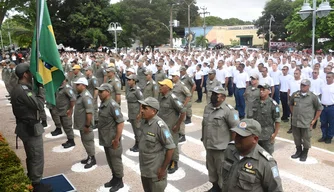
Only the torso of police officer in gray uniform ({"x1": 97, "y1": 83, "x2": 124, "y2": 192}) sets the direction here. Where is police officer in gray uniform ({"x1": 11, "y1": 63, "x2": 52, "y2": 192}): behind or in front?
in front

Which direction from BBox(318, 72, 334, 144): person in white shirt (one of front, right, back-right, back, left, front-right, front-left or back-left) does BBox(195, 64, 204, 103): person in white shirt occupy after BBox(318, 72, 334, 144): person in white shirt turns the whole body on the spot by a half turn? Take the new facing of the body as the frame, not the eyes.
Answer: left

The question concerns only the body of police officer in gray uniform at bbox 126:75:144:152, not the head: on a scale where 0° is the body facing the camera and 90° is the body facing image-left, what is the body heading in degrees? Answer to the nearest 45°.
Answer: approximately 45°

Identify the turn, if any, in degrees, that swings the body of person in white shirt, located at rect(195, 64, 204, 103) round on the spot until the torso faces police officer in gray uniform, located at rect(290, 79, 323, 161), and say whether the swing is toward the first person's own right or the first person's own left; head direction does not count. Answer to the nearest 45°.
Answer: approximately 45° to the first person's own left

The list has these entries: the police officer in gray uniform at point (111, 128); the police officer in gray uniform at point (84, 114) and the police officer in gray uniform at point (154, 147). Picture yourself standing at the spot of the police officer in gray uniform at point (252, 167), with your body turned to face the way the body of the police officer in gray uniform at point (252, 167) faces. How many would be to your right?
3

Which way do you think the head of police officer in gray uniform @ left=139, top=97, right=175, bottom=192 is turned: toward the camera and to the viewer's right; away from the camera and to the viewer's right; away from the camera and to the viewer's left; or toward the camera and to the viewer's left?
toward the camera and to the viewer's left

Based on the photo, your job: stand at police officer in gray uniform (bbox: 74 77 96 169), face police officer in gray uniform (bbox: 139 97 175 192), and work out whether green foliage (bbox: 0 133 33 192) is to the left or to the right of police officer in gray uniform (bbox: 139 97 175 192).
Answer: right

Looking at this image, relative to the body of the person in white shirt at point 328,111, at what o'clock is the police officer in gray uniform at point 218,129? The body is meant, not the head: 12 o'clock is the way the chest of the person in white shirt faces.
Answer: The police officer in gray uniform is roughly at 11 o'clock from the person in white shirt.

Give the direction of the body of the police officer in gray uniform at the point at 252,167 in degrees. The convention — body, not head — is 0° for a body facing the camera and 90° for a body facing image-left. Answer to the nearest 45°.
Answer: approximately 45°

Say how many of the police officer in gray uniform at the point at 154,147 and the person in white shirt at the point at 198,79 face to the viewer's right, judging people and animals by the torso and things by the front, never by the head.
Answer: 0

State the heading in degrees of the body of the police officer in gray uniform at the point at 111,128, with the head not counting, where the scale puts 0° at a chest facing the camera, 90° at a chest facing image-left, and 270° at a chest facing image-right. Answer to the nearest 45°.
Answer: approximately 45°

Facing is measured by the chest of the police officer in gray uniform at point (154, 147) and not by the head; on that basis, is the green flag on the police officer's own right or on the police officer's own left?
on the police officer's own right

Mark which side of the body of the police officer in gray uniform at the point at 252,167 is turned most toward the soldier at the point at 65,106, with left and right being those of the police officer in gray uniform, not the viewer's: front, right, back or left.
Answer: right

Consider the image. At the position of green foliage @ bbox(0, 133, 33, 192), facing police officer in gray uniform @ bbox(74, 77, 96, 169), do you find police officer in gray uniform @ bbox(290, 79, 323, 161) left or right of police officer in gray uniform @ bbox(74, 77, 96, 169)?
right
